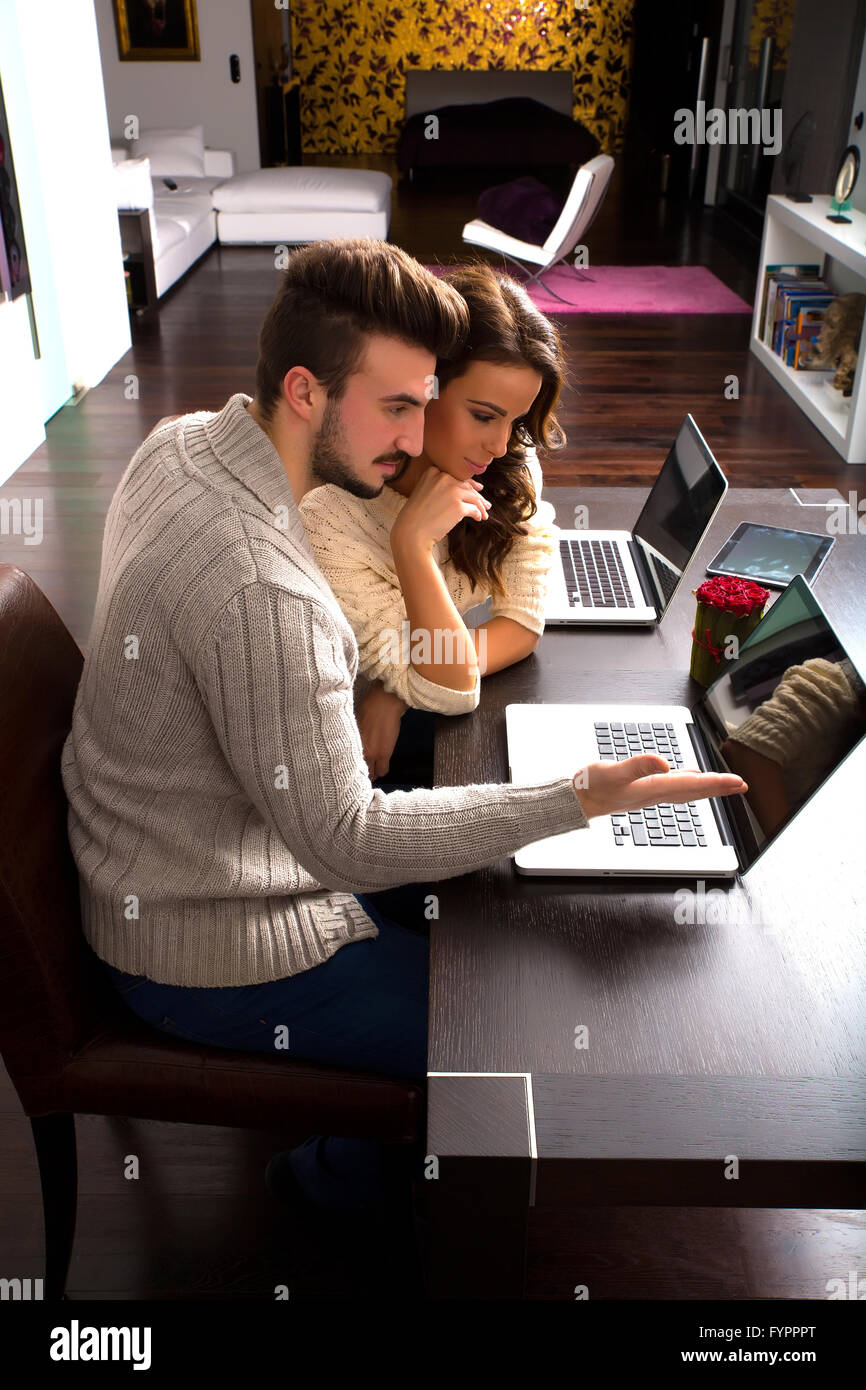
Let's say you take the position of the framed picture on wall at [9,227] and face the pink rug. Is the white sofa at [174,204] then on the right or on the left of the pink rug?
left

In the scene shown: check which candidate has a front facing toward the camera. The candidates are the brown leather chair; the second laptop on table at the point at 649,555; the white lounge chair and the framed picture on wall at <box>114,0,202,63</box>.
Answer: the framed picture on wall

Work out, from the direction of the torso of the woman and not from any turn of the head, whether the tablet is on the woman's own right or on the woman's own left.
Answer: on the woman's own left

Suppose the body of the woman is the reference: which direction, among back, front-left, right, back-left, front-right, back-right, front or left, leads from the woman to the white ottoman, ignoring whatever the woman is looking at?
back-left

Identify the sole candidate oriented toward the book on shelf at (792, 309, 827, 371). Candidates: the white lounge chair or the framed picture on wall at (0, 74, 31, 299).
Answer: the framed picture on wall

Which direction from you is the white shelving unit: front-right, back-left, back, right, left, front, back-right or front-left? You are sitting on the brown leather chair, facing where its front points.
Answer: front-left

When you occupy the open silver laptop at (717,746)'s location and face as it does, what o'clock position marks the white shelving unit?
The white shelving unit is roughly at 3 o'clock from the open silver laptop.

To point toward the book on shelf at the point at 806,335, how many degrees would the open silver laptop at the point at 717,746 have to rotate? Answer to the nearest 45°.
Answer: approximately 90° to its right

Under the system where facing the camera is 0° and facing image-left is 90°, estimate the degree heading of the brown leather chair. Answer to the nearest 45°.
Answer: approximately 270°

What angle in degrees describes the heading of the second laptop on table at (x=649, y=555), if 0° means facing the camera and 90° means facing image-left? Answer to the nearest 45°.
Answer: approximately 90°

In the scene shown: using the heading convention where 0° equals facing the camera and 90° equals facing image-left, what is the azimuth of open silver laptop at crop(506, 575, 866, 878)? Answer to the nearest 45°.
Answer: approximately 90°

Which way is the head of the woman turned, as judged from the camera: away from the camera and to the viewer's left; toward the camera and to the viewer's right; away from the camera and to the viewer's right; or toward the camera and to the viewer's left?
toward the camera and to the viewer's right

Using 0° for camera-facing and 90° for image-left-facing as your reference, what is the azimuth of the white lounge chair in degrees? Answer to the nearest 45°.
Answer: approximately 90°

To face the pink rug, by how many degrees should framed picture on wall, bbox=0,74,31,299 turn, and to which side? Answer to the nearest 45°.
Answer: approximately 45° to its left

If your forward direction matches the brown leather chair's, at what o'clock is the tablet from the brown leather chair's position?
The tablet is roughly at 11 o'clock from the brown leather chair.

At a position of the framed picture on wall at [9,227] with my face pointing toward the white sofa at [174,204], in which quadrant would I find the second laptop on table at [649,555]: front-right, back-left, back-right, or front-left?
back-right

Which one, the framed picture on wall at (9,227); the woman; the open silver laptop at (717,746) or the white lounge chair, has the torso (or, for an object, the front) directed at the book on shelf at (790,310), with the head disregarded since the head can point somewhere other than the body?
the framed picture on wall

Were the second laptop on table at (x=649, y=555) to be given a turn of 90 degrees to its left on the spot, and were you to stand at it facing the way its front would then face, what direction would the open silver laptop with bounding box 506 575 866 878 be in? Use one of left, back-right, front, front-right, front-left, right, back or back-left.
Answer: front
